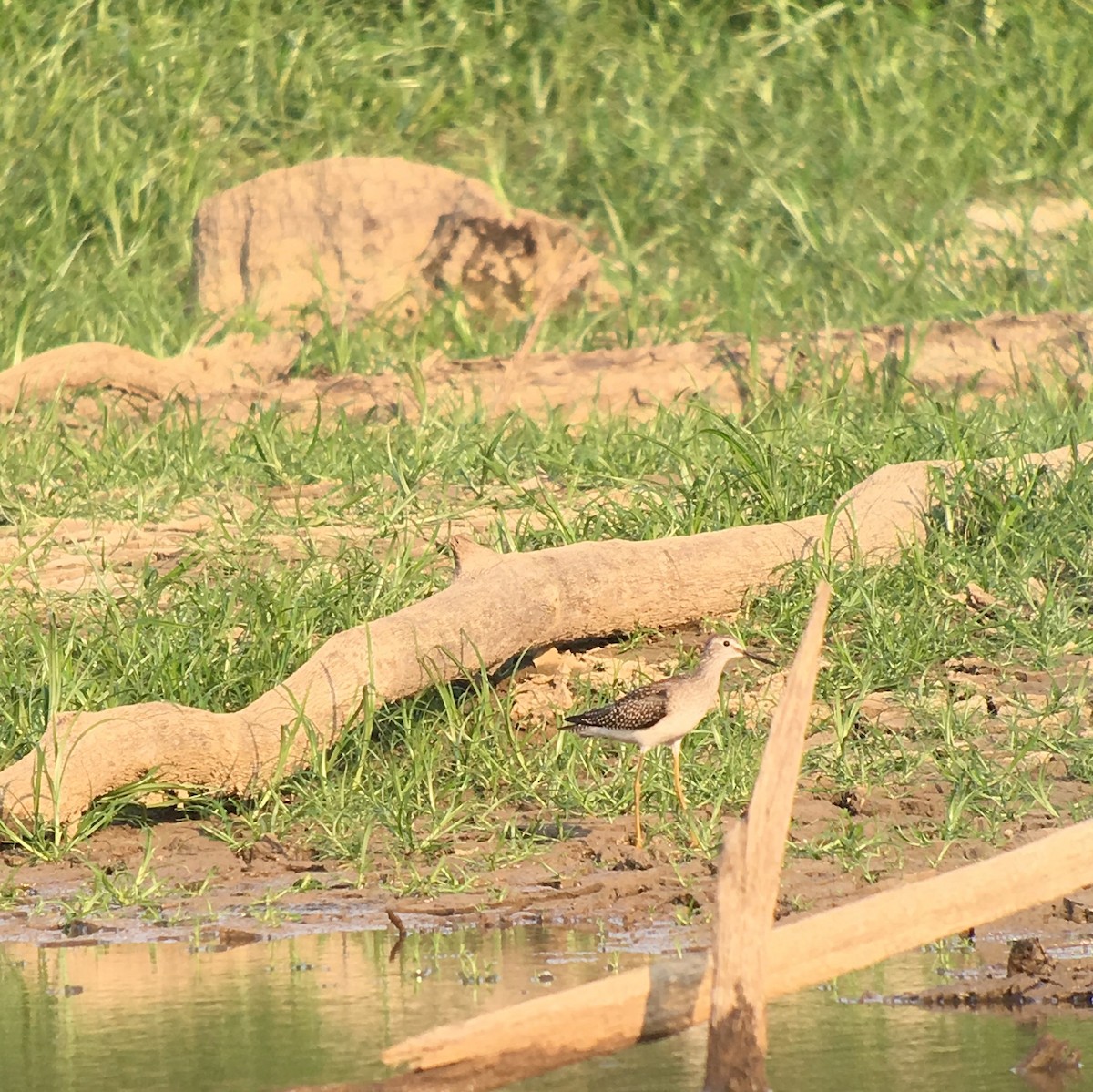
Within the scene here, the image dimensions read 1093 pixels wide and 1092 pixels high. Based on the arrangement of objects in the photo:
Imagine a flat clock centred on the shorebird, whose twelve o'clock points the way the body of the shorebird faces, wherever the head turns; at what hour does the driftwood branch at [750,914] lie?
The driftwood branch is roughly at 3 o'clock from the shorebird.

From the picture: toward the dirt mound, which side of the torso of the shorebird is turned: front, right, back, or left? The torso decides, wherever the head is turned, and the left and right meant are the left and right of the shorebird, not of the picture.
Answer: left

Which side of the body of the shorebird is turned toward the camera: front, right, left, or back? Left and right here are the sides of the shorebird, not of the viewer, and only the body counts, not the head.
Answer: right
